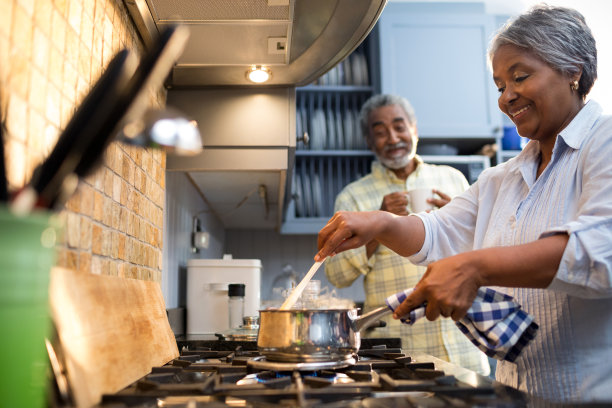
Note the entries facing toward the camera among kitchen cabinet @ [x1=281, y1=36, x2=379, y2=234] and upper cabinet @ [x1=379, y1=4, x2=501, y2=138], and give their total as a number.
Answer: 2

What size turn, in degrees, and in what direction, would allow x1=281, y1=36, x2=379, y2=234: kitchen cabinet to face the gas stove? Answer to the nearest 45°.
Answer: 0° — it already faces it

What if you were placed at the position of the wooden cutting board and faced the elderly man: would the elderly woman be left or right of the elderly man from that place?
right

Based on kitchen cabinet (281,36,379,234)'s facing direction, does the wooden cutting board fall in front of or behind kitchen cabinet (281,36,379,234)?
in front

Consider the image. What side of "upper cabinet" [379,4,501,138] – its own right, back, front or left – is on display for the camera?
front

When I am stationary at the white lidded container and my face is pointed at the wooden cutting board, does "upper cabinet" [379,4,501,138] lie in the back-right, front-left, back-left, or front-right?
back-left

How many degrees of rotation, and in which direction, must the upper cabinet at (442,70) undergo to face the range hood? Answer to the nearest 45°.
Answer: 0° — it already faces it

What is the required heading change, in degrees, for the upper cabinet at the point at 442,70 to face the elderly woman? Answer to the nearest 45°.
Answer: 0° — it already faces them

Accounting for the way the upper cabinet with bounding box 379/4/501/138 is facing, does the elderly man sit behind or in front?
in front

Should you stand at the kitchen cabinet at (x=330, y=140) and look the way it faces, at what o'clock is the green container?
The green container is roughly at 12 o'clock from the kitchen cabinet.

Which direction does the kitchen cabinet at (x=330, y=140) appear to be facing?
toward the camera

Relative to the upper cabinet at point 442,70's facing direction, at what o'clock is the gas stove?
The gas stove is roughly at 12 o'clock from the upper cabinet.
